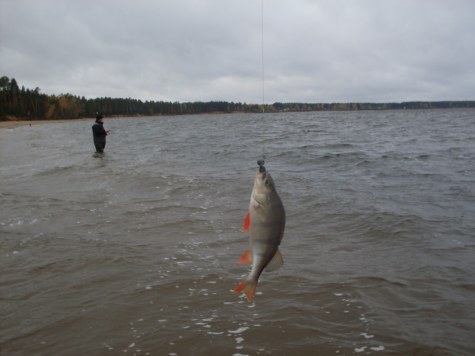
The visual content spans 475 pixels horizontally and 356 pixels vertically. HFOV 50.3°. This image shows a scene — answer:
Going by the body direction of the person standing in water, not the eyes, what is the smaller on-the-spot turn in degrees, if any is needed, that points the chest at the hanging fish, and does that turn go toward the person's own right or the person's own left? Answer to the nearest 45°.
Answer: approximately 45° to the person's own right

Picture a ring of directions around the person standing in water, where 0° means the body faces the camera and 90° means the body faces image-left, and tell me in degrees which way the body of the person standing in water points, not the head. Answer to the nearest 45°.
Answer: approximately 315°
